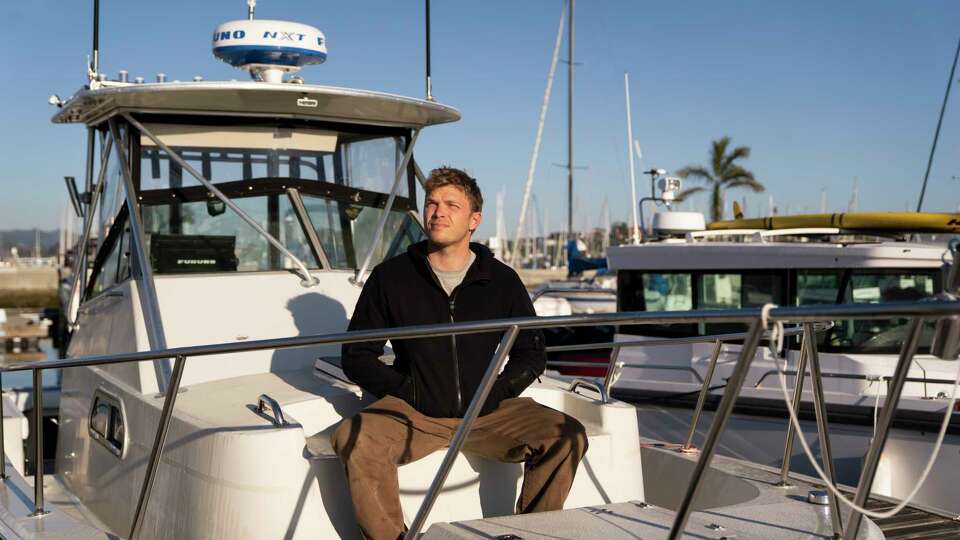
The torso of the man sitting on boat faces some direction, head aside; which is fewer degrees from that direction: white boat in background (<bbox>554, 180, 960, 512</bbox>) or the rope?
the rope

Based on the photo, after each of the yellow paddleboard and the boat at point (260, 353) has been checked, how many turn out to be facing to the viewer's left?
1

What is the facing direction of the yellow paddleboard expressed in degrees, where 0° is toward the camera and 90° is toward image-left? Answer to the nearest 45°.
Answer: approximately 90°

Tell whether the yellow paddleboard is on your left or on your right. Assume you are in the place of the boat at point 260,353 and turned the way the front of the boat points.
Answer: on your left

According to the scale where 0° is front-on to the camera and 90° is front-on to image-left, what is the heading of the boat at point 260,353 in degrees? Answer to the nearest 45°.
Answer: approximately 315°

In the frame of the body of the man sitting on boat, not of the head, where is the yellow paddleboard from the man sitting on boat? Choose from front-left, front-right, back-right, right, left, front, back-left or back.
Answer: back-left

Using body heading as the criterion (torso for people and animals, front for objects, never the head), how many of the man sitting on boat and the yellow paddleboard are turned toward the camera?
1

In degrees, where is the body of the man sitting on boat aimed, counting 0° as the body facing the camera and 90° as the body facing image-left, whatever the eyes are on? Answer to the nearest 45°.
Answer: approximately 0°
